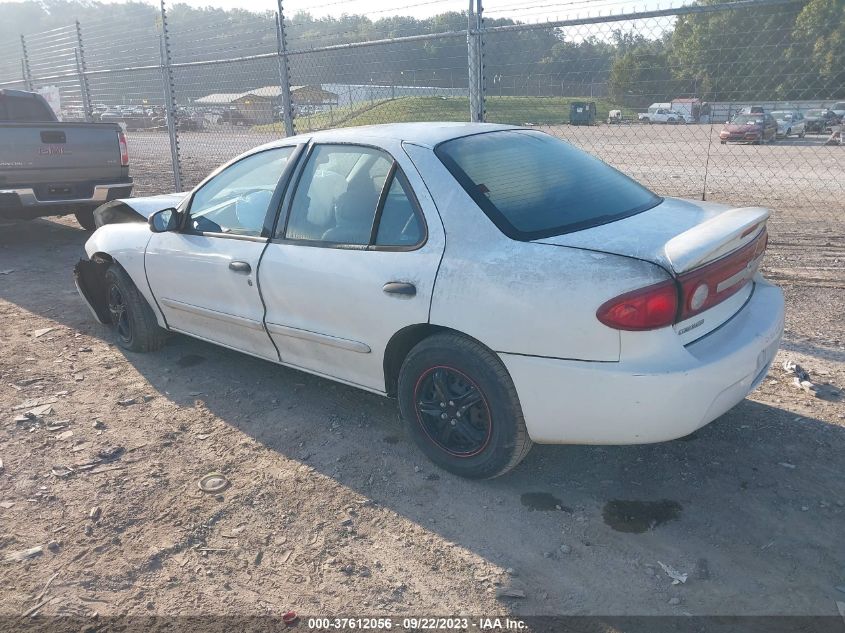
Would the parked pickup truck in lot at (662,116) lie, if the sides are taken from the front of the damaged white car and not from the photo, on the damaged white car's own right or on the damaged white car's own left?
on the damaged white car's own right

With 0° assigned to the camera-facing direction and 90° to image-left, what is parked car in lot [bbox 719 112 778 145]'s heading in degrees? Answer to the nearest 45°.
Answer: approximately 45°

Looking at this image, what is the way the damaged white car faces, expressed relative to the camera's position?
facing away from the viewer and to the left of the viewer

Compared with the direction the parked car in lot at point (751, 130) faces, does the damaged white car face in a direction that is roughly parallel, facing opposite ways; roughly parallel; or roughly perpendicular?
roughly perpendicular

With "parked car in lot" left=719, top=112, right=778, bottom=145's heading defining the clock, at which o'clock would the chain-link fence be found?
The chain-link fence is roughly at 11 o'clock from the parked car in lot.
